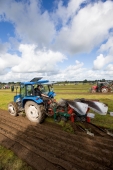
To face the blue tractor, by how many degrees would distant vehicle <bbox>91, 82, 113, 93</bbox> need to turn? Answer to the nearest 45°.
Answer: approximately 90° to its left

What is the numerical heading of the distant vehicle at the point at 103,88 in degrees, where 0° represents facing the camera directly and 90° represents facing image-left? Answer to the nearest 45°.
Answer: approximately 90°

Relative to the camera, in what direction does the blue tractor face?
facing away from the viewer and to the left of the viewer

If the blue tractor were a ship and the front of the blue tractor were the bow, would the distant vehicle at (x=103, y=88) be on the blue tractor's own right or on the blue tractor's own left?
on the blue tractor's own right
